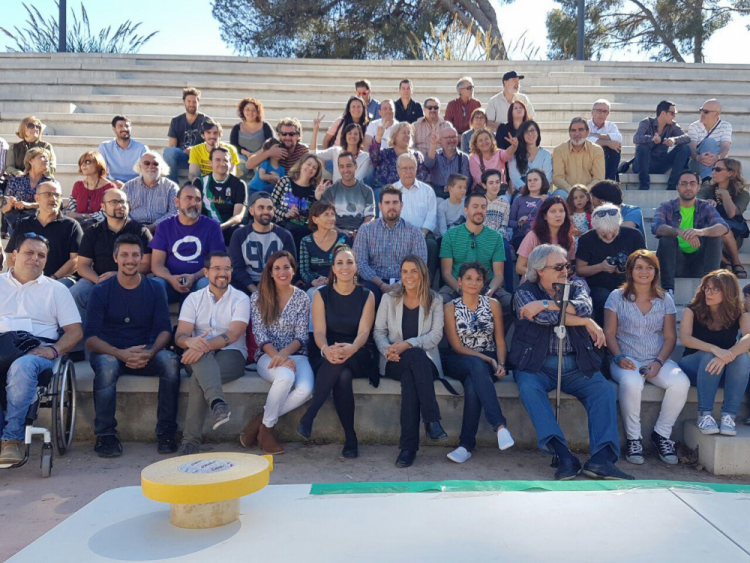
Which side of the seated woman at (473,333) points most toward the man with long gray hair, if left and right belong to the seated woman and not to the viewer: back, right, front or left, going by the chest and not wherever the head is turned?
left

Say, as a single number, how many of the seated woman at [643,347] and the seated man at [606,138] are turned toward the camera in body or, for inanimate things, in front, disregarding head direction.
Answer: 2

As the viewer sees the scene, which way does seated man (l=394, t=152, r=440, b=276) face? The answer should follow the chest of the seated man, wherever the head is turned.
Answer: toward the camera

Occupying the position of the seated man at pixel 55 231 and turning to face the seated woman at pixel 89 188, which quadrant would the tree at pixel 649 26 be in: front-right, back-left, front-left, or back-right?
front-right

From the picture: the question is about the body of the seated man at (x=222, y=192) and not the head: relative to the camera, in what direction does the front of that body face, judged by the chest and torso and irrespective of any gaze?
toward the camera

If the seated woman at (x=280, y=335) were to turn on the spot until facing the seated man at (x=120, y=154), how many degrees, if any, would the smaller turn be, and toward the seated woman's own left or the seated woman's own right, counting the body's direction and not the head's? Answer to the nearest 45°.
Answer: approximately 135° to the seated woman's own right

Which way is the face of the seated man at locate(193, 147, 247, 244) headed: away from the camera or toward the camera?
toward the camera

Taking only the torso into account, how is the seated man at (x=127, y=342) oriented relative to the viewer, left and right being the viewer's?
facing the viewer

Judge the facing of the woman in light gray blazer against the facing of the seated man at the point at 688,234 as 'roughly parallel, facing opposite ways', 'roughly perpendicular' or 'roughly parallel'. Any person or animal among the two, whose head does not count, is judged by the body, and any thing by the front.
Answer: roughly parallel

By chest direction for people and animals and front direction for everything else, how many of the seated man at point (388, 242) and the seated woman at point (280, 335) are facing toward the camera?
2

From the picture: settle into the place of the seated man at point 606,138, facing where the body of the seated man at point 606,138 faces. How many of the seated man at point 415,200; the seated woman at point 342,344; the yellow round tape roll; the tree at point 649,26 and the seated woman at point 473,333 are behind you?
1

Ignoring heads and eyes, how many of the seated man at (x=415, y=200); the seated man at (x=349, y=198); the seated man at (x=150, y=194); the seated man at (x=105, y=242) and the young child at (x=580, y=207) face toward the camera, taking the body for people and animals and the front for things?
5

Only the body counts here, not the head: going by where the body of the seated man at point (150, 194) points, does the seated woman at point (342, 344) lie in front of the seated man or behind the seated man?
in front

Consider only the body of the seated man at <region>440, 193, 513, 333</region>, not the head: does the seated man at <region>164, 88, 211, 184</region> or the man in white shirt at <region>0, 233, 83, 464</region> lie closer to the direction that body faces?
the man in white shirt

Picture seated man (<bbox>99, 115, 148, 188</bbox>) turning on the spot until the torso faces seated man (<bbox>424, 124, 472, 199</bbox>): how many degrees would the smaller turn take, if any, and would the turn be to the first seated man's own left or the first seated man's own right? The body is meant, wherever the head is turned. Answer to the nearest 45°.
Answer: approximately 45° to the first seated man's own left
